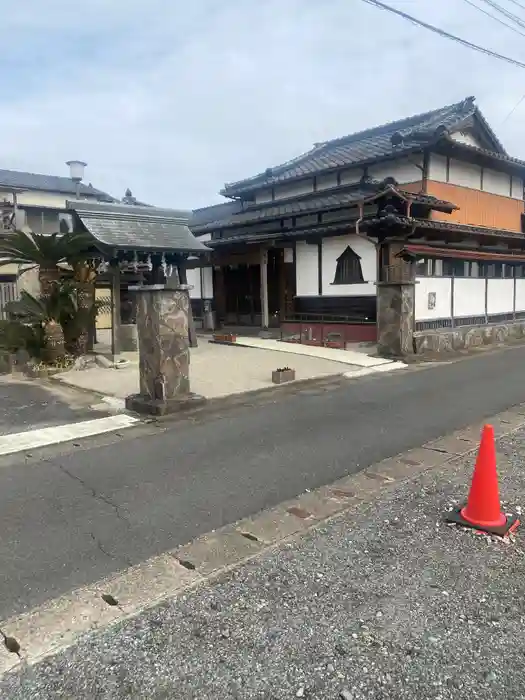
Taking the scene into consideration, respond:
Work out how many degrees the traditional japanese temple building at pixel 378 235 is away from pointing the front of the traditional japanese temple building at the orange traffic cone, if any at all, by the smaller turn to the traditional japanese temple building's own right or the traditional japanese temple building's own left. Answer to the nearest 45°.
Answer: approximately 45° to the traditional japanese temple building's own left

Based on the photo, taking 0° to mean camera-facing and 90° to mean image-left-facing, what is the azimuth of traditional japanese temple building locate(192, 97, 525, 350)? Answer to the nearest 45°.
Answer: approximately 45°

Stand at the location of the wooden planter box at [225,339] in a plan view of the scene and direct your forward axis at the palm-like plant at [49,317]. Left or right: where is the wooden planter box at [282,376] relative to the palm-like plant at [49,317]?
left

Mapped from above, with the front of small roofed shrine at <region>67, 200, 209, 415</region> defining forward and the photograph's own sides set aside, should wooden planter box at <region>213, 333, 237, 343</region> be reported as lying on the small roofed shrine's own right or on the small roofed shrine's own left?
on the small roofed shrine's own left
